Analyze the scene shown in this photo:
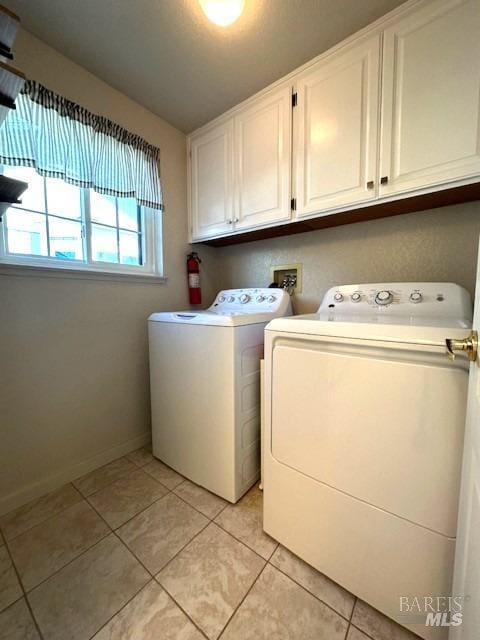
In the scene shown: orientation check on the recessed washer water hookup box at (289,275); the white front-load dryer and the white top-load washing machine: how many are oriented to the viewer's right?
0

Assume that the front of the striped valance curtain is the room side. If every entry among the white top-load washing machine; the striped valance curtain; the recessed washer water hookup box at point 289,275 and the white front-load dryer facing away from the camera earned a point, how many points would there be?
0

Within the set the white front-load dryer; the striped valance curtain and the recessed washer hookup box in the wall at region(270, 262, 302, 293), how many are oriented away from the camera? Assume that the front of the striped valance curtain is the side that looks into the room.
0

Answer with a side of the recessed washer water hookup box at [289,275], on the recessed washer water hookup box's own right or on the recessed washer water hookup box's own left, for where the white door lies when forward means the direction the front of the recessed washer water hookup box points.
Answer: on the recessed washer water hookup box's own left

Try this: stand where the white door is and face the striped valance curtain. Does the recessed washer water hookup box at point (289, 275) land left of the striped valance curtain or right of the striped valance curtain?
right

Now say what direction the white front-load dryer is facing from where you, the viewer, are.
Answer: facing the viewer and to the left of the viewer

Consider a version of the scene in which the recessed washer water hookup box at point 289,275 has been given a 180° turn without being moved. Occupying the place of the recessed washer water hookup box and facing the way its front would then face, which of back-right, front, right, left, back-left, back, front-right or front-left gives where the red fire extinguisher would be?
back-left

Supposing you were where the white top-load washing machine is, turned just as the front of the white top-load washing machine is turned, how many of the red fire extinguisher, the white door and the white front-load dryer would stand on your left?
2

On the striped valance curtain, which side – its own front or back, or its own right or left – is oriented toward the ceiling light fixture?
front

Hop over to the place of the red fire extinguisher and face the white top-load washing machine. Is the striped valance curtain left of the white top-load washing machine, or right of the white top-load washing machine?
right

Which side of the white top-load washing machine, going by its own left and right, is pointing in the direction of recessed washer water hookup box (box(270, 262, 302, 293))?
back
